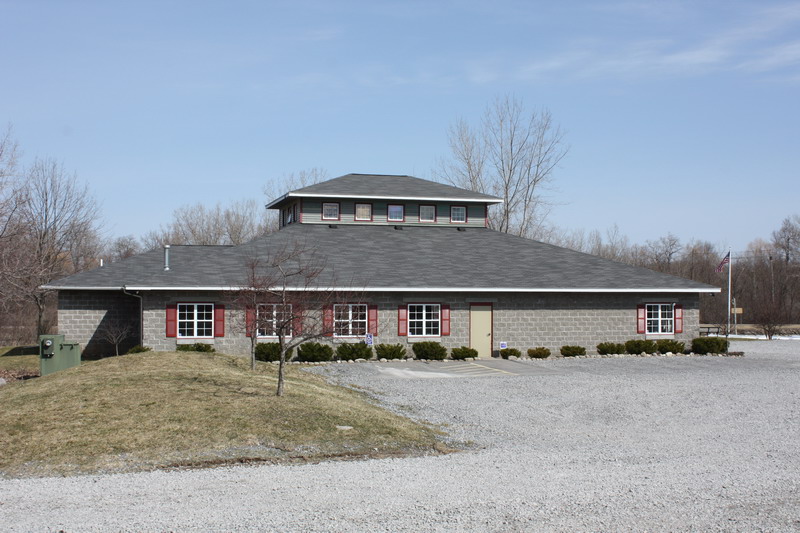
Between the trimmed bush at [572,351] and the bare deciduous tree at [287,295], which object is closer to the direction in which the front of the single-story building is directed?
the bare deciduous tree

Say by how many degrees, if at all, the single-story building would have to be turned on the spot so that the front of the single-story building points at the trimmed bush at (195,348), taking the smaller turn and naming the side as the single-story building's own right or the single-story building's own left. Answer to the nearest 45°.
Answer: approximately 45° to the single-story building's own right

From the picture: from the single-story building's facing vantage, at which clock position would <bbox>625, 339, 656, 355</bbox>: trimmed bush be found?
The trimmed bush is roughly at 9 o'clock from the single-story building.

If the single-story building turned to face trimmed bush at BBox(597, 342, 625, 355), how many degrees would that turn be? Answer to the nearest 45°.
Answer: approximately 90° to its left

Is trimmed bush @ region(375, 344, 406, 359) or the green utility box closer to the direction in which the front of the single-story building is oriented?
the trimmed bush

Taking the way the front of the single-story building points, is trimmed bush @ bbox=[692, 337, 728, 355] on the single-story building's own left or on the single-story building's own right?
on the single-story building's own left

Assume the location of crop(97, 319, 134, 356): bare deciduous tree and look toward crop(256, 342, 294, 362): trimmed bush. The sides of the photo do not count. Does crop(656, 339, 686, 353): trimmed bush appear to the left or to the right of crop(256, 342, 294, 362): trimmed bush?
left

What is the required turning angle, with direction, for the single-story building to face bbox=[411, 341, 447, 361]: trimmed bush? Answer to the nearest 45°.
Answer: approximately 45° to its left

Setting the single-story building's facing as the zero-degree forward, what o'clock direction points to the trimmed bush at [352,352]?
The trimmed bush is roughly at 1 o'clock from the single-story building.

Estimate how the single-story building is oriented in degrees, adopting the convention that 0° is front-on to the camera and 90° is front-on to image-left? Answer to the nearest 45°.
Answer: approximately 0°

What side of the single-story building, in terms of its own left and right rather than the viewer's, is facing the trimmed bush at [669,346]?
left
